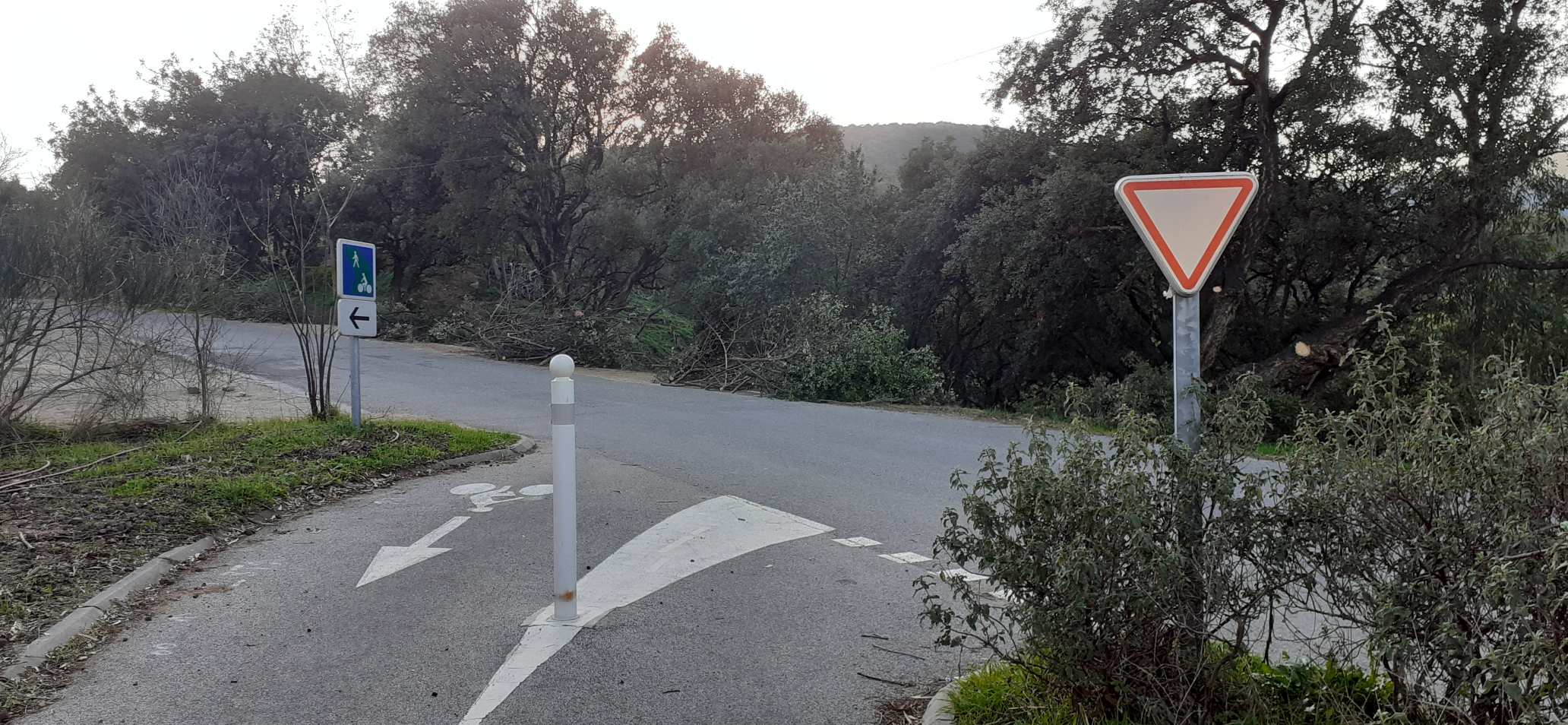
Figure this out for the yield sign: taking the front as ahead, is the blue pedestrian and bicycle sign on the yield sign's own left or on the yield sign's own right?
on the yield sign's own right

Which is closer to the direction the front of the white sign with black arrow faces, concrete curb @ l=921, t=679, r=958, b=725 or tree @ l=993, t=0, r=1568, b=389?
the concrete curb

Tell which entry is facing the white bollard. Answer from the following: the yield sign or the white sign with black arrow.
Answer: the white sign with black arrow

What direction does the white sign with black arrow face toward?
toward the camera

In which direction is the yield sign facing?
toward the camera

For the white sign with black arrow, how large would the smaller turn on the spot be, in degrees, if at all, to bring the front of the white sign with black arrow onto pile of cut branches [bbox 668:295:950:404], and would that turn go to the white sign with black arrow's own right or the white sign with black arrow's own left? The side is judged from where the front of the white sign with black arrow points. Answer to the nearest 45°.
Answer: approximately 135° to the white sign with black arrow's own left

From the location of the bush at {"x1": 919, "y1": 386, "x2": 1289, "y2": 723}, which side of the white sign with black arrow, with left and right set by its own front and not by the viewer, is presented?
front

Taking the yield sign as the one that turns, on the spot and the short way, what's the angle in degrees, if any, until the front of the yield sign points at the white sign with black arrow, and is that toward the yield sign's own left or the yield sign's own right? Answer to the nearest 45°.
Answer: approximately 135° to the yield sign's own right

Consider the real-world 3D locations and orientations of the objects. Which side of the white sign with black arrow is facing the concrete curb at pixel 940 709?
front

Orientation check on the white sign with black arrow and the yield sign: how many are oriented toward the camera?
2

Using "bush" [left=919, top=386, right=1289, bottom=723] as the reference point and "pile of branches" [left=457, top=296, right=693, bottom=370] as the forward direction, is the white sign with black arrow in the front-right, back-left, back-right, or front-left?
front-left

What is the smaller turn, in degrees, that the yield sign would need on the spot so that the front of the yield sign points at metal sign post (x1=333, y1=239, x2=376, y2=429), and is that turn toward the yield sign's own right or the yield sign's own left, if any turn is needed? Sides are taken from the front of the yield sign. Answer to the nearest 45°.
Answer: approximately 135° to the yield sign's own right

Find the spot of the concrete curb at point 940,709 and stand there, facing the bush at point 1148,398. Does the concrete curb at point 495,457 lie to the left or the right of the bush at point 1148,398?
left
